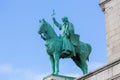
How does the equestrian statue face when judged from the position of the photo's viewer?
facing the viewer and to the left of the viewer
